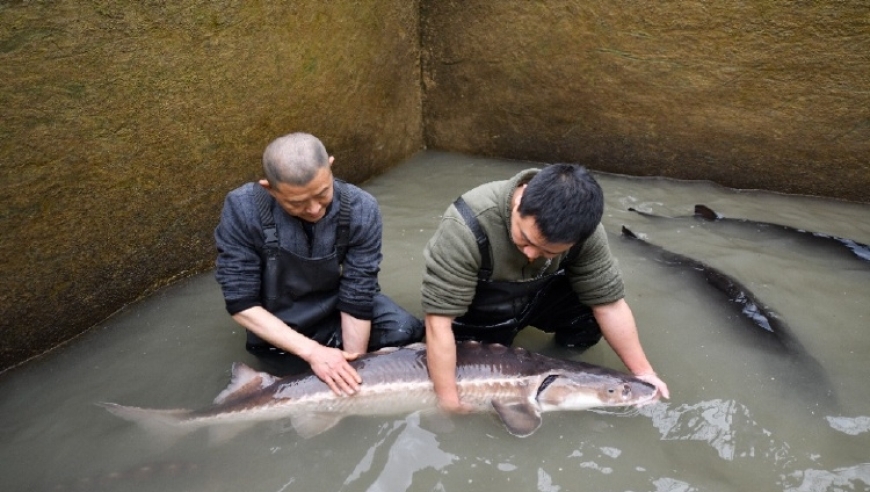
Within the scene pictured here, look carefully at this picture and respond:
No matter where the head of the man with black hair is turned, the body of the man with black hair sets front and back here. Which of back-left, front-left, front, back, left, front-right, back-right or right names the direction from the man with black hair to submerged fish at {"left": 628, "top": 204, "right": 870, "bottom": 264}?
back-left

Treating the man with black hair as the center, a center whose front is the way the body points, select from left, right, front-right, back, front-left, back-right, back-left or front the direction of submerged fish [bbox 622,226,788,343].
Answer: back-left

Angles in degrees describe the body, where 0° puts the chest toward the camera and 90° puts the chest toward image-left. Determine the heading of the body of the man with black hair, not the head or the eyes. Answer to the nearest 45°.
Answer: approximately 0°

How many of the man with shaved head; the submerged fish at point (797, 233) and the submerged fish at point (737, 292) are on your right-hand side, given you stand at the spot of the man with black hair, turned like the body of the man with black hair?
1

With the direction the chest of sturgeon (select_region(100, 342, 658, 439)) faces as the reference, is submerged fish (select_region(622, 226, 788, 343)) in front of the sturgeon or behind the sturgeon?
in front

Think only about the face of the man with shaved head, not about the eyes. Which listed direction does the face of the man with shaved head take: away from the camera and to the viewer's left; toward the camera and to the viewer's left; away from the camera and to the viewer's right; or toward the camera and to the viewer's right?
toward the camera and to the viewer's right

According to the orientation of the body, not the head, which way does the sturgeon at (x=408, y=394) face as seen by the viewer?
to the viewer's right

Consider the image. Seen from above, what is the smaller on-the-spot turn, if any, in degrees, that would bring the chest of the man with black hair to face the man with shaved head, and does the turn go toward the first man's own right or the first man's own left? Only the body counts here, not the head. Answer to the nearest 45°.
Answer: approximately 90° to the first man's own right
